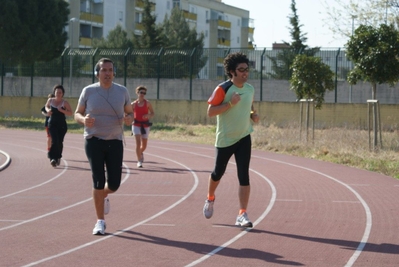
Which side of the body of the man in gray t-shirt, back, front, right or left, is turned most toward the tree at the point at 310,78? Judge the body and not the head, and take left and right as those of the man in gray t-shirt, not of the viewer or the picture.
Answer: back

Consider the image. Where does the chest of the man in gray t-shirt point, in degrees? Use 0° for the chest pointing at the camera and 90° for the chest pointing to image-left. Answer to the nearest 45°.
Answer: approximately 0°

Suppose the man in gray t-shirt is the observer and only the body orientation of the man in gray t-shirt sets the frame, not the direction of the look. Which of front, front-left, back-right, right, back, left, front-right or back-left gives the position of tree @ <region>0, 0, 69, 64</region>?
back

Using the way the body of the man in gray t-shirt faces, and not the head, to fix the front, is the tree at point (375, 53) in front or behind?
behind

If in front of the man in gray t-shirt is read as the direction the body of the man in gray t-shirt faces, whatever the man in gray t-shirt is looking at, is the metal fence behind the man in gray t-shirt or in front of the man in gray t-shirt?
behind
